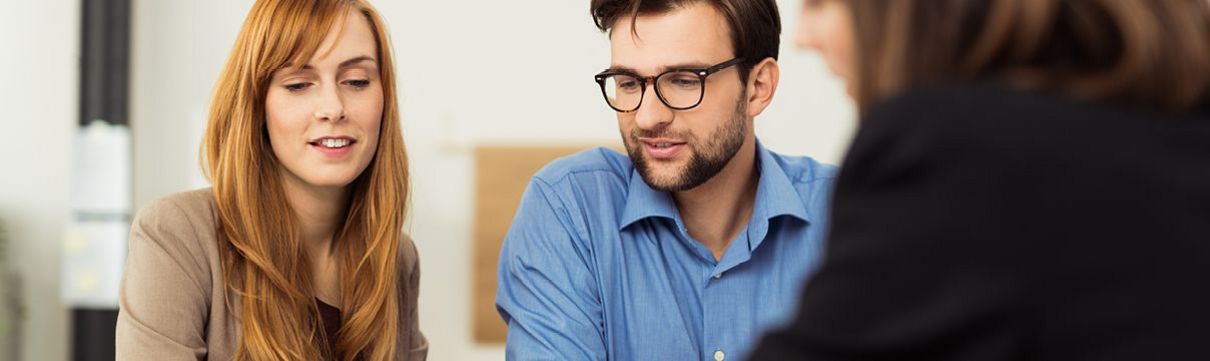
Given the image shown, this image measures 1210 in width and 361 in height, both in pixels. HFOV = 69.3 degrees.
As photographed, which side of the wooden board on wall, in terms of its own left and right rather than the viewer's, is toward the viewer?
front

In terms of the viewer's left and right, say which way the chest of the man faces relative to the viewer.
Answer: facing the viewer

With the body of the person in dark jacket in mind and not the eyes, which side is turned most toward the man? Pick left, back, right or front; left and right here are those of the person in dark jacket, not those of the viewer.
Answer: front

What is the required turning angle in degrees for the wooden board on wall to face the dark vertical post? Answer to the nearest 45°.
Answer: approximately 90° to its right

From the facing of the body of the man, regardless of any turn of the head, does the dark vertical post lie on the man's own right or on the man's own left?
on the man's own right

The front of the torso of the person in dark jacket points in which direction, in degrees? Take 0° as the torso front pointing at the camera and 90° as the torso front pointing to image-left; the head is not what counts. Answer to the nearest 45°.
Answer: approximately 135°
